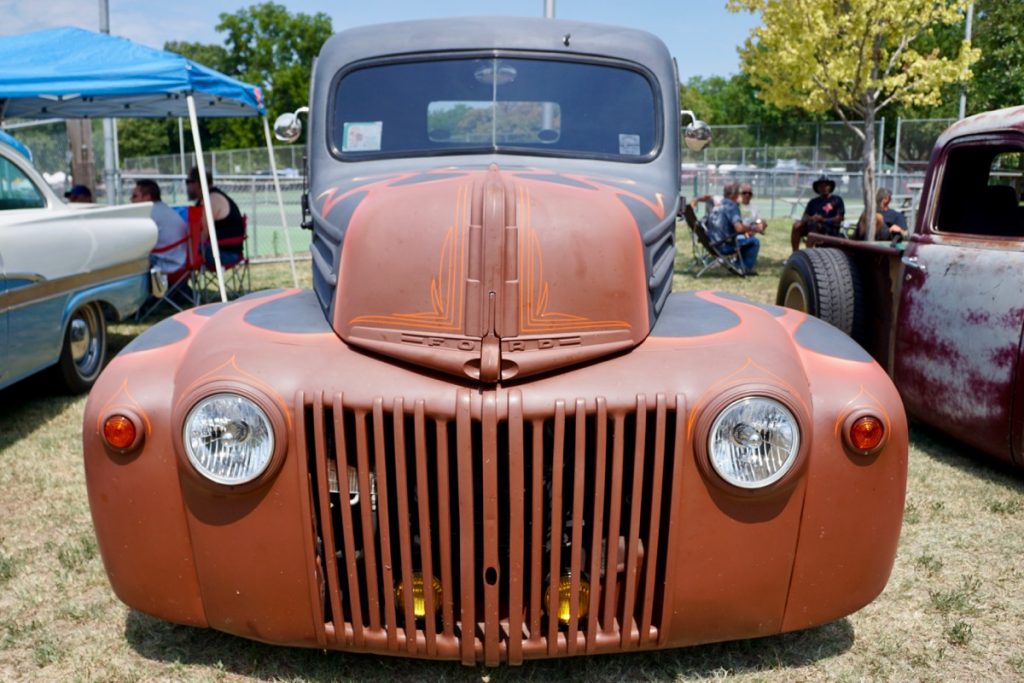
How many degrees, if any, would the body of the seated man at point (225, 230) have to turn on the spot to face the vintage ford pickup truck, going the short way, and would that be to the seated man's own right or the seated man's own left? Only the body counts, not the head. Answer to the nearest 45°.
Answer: approximately 90° to the seated man's own left

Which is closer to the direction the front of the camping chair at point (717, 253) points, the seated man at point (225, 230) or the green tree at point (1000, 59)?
the green tree

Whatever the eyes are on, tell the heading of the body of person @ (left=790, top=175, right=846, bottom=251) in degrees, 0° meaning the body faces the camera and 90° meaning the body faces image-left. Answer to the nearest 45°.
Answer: approximately 45°

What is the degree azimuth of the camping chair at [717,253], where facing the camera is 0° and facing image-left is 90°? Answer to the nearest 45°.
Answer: approximately 270°

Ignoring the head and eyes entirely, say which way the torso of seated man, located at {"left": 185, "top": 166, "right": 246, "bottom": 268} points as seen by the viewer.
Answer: to the viewer's left

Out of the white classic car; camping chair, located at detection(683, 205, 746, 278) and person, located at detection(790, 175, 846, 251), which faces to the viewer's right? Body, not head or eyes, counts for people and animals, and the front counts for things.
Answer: the camping chair

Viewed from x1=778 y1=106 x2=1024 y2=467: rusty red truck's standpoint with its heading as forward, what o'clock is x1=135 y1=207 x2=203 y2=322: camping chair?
The camping chair is roughly at 5 o'clock from the rusty red truck.

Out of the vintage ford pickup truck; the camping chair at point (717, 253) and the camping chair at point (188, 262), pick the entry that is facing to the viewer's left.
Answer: the camping chair at point (188, 262)

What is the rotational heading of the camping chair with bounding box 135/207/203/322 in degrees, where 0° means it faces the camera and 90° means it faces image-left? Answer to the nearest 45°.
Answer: approximately 90°
